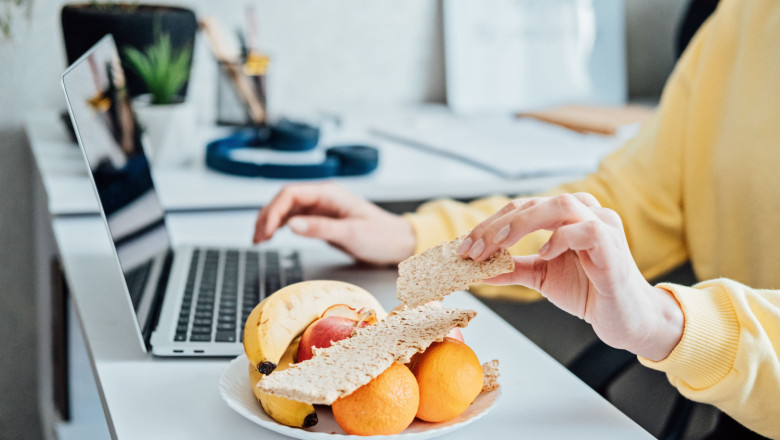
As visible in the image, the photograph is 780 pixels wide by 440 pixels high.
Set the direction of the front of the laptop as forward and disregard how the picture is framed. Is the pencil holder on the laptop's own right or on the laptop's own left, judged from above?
on the laptop's own left

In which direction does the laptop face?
to the viewer's right

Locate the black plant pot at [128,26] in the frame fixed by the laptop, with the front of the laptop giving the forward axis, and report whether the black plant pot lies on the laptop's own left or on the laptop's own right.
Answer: on the laptop's own left
